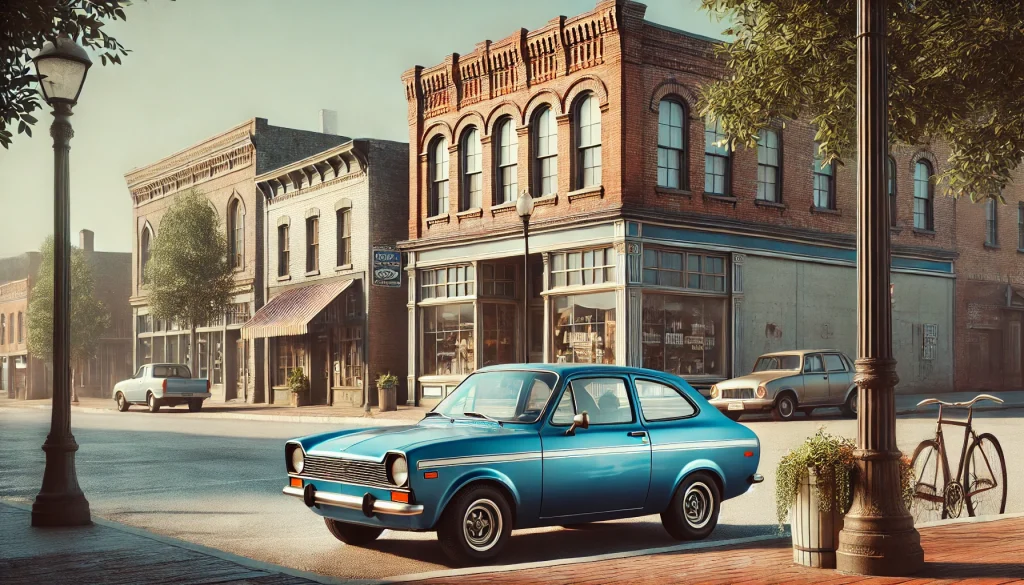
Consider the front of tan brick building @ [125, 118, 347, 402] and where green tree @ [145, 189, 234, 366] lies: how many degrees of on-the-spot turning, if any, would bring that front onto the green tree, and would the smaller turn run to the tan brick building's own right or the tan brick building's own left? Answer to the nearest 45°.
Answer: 0° — it already faces it

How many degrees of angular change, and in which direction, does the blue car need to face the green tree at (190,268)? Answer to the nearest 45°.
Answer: approximately 135° to its right

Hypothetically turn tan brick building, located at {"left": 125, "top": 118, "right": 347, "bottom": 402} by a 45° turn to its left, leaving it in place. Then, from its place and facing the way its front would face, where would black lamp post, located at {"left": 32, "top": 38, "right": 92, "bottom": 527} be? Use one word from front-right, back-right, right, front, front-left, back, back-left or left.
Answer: front

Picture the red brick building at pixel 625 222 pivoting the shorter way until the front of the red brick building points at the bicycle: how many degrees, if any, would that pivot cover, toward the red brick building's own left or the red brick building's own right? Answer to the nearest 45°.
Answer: approximately 45° to the red brick building's own left

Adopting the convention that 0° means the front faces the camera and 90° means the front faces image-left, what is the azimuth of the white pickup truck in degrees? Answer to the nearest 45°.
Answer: approximately 135°

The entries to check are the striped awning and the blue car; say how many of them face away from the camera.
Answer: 0

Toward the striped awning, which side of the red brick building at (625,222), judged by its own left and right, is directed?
right

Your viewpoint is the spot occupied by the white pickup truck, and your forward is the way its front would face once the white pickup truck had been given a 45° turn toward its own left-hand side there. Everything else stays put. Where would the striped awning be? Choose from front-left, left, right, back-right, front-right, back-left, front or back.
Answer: back

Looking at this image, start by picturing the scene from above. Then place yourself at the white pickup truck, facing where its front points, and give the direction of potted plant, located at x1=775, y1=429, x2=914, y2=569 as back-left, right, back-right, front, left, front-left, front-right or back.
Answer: back-left

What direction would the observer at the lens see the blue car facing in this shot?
facing the viewer and to the left of the viewer

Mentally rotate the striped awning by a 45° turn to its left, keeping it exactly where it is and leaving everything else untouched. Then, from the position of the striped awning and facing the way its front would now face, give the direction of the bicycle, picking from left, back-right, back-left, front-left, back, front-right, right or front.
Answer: front

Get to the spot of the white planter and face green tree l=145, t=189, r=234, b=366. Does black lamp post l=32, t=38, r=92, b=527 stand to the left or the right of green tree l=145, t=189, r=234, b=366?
left
